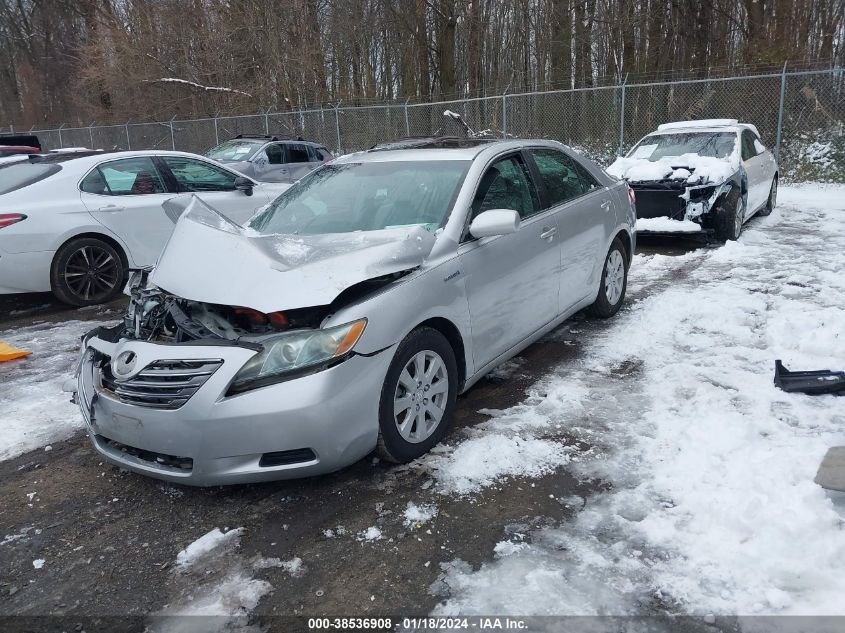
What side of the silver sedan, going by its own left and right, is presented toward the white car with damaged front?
back

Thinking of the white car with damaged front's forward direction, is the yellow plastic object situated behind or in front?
in front

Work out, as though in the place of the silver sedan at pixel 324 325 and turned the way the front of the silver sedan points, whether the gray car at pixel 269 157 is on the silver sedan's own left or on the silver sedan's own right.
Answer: on the silver sedan's own right

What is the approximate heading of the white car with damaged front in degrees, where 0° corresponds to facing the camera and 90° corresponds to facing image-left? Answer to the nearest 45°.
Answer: approximately 45°

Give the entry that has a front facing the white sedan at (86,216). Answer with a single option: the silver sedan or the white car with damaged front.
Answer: the white car with damaged front

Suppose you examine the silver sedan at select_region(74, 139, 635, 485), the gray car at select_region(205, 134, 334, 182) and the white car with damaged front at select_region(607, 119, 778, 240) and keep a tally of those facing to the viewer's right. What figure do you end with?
0

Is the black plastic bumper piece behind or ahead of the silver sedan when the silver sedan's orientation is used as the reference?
behind

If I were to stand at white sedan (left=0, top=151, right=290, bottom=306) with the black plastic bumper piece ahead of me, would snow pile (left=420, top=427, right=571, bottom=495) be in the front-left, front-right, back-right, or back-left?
front-right

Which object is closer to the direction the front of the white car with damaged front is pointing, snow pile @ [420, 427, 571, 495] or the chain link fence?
the snow pile

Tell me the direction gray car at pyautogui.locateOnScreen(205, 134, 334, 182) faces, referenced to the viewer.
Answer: facing the viewer and to the left of the viewer

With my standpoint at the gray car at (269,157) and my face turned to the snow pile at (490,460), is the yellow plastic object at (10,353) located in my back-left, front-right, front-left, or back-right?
front-right
